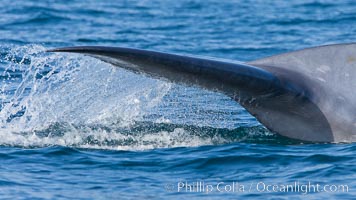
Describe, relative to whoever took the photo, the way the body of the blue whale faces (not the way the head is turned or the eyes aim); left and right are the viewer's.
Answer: facing away from the viewer and to the right of the viewer
